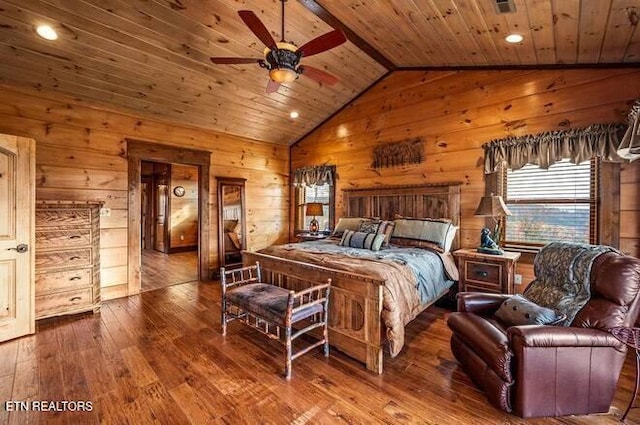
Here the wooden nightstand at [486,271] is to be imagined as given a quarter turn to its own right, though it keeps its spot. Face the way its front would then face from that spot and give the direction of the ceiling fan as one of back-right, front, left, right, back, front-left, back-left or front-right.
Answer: front-left

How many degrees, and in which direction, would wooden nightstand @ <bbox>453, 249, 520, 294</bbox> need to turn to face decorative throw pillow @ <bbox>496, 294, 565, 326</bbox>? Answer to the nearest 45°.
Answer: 0° — it already faces it

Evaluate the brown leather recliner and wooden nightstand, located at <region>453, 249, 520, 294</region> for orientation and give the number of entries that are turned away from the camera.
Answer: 0

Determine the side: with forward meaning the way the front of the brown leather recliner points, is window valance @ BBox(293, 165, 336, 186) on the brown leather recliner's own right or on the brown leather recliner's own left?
on the brown leather recliner's own right

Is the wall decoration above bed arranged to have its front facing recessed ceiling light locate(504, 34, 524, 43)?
no

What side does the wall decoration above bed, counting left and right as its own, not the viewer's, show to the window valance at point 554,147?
left

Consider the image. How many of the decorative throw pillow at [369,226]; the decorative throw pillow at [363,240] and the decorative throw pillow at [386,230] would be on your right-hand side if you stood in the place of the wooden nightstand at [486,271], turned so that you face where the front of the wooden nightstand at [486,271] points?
3

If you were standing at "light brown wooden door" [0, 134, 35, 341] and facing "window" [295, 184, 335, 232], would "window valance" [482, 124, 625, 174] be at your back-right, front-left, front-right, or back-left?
front-right

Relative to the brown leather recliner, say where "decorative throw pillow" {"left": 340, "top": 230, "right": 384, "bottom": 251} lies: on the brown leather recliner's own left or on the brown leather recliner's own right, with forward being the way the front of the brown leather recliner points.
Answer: on the brown leather recliner's own right

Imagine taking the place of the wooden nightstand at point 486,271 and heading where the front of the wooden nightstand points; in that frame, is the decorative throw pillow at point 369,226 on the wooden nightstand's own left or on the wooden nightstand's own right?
on the wooden nightstand's own right

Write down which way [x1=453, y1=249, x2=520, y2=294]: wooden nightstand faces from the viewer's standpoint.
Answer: facing the viewer

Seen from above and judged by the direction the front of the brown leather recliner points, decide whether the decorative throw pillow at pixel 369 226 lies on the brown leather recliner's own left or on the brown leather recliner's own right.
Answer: on the brown leather recliner's own right

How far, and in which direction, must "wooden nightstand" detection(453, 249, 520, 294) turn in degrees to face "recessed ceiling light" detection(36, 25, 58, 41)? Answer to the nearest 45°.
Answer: approximately 45° to its right

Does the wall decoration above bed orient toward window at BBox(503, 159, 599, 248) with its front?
no

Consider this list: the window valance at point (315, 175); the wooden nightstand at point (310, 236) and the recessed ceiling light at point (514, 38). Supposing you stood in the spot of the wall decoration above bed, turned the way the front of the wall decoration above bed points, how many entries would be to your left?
1

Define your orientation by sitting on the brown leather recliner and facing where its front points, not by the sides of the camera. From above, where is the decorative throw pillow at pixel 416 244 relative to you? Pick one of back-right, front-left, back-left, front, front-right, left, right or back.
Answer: right

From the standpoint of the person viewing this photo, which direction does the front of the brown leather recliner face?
facing the viewer and to the left of the viewer

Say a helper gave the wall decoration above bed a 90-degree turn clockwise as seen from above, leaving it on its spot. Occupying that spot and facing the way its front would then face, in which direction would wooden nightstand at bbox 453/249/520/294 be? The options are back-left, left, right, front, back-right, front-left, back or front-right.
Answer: back

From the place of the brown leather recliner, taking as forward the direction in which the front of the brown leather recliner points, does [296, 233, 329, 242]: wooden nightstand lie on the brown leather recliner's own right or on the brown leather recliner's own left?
on the brown leather recliner's own right

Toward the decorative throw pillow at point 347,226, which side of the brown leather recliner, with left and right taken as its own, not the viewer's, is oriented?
right
